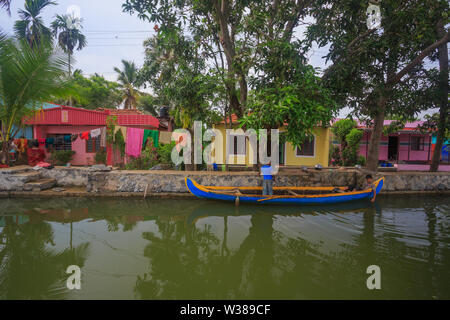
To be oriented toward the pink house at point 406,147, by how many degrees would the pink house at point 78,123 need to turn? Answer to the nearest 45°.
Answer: approximately 90° to its left

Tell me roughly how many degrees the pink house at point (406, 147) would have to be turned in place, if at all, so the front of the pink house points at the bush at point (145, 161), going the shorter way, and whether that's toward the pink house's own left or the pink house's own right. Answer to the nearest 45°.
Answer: approximately 45° to the pink house's own right

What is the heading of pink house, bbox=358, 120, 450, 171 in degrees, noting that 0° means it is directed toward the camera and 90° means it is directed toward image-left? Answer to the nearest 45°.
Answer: approximately 0°

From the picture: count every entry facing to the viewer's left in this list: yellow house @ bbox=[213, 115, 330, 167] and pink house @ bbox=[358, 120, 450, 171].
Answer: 0

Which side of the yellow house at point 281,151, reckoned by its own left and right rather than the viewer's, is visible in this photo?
front
